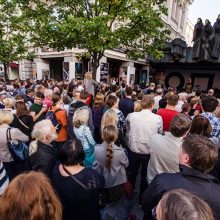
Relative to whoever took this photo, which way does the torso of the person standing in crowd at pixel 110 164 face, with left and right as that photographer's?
facing away from the viewer

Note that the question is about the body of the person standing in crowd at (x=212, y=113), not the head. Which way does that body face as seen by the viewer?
away from the camera

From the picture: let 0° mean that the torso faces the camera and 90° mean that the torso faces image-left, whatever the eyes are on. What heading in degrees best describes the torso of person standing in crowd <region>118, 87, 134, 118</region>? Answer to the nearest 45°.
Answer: approximately 180°

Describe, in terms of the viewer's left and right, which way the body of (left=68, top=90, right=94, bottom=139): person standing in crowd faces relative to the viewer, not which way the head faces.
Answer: facing away from the viewer

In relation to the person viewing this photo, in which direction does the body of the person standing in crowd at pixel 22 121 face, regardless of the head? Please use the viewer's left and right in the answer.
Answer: facing away from the viewer

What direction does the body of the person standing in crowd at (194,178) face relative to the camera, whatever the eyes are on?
away from the camera

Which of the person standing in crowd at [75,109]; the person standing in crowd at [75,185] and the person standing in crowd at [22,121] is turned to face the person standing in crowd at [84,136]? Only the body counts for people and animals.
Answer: the person standing in crowd at [75,185]

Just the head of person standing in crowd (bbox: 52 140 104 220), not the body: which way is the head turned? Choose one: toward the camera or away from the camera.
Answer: away from the camera

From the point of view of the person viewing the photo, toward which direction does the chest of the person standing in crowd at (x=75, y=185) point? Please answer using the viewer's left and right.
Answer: facing away from the viewer

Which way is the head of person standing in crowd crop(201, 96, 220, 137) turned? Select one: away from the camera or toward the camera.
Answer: away from the camera

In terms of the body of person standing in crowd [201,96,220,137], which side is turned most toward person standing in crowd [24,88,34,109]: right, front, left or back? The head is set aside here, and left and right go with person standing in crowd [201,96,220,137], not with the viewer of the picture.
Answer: left

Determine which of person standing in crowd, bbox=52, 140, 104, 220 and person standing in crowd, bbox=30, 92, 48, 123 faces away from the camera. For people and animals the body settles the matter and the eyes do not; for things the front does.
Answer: person standing in crowd, bbox=52, 140, 104, 220

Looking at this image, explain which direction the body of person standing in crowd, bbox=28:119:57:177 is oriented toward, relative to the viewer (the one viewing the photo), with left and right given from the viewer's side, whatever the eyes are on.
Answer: facing away from the viewer and to the right of the viewer

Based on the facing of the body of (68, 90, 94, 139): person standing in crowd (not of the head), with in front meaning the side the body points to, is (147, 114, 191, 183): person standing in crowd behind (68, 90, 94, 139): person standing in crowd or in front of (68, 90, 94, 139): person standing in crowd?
behind
